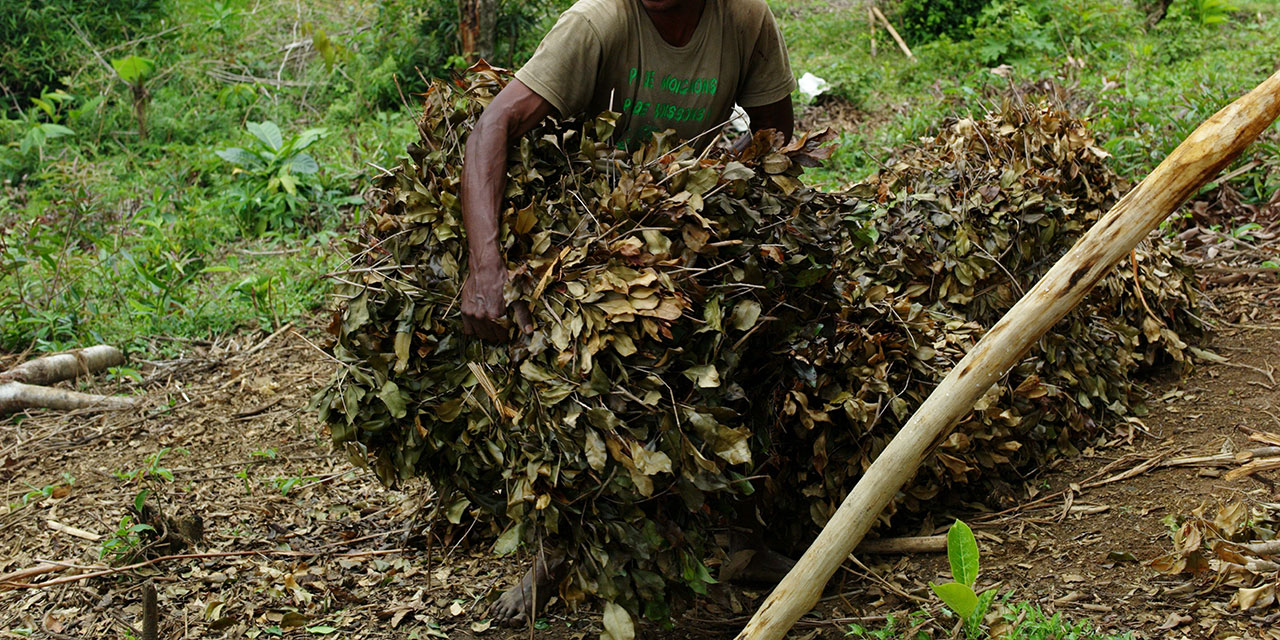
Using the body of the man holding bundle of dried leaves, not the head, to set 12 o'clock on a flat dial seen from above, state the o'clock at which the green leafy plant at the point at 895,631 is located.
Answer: The green leafy plant is roughly at 11 o'clock from the man holding bundle of dried leaves.

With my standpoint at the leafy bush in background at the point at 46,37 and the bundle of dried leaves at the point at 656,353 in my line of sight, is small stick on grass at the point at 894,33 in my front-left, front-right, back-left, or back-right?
front-left

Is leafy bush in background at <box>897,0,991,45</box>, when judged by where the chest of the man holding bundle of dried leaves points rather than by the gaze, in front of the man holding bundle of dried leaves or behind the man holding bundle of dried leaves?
behind

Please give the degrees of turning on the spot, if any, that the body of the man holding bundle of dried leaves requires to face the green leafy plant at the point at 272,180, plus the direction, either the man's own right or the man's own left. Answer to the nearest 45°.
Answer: approximately 135° to the man's own right

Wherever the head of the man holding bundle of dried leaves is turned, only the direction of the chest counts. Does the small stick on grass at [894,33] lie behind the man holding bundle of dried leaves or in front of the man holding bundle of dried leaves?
behind

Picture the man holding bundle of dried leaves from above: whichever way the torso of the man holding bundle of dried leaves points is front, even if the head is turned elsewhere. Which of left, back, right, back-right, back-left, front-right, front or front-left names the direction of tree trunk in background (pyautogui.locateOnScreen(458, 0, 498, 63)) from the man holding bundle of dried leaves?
back

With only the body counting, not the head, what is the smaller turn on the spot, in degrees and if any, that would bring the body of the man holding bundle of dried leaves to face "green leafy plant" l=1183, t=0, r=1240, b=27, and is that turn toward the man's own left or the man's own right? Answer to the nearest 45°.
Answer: approximately 135° to the man's own left

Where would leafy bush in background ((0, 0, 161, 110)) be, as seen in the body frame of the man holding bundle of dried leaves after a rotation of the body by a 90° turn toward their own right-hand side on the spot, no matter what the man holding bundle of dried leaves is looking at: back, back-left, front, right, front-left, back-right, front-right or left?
front-right

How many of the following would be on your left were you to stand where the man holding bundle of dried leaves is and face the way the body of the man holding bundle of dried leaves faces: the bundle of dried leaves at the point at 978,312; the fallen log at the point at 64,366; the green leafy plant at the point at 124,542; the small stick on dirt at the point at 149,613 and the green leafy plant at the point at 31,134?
1

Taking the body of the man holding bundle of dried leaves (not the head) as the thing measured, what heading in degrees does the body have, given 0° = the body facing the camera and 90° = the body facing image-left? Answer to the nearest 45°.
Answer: approximately 0°

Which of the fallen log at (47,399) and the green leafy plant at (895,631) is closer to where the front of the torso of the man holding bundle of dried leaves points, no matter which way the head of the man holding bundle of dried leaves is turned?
the green leafy plant

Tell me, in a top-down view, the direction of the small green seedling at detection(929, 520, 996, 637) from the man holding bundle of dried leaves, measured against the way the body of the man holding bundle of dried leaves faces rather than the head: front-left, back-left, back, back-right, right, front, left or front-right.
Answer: front-left
